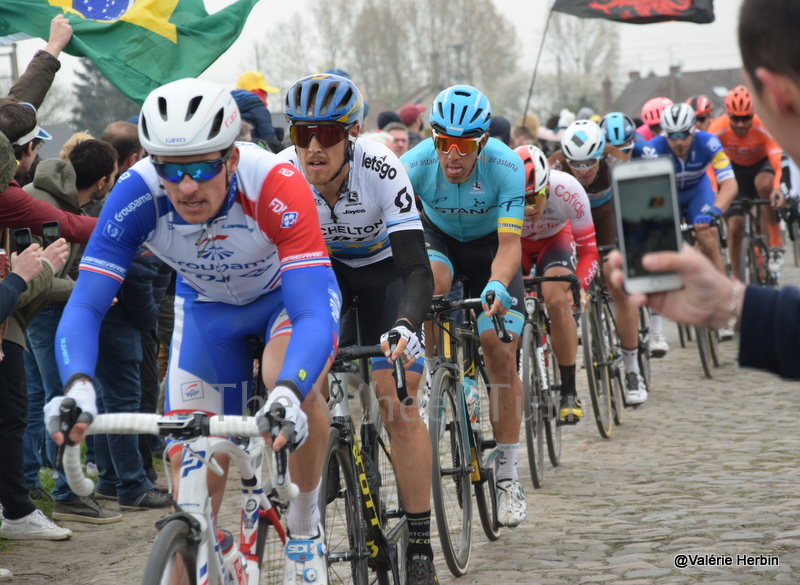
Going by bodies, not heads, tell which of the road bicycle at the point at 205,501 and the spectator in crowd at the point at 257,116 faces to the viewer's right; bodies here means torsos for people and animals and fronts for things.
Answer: the spectator in crowd

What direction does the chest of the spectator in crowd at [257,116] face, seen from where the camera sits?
to the viewer's right

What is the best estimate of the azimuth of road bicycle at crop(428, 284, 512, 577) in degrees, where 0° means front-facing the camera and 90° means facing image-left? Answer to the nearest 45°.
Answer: approximately 0°

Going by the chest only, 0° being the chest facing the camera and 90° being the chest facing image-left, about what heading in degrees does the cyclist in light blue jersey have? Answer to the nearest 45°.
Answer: approximately 0°

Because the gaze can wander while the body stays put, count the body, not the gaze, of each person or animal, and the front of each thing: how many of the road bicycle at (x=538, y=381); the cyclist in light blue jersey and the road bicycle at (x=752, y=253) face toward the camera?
3

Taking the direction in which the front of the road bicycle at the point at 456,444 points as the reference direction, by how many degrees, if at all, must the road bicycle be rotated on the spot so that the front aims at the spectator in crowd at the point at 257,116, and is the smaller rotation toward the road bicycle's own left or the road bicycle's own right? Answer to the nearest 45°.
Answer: approximately 180°

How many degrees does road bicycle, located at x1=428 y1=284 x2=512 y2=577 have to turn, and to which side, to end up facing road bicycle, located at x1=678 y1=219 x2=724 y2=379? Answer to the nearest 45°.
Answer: approximately 135° to its left

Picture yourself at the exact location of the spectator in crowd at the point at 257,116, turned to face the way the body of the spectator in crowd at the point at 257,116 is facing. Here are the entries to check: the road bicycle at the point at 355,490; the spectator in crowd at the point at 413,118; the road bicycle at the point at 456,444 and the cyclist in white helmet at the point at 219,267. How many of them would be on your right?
3

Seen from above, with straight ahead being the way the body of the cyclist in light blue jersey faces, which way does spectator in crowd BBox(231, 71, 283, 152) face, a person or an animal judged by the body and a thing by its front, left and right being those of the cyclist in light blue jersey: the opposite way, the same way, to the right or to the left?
to the left

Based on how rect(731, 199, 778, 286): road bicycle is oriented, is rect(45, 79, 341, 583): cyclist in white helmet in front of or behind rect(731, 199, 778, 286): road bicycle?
in front

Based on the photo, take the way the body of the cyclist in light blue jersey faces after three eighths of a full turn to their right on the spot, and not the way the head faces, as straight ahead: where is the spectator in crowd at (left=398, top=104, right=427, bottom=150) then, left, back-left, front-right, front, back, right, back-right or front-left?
front-right
